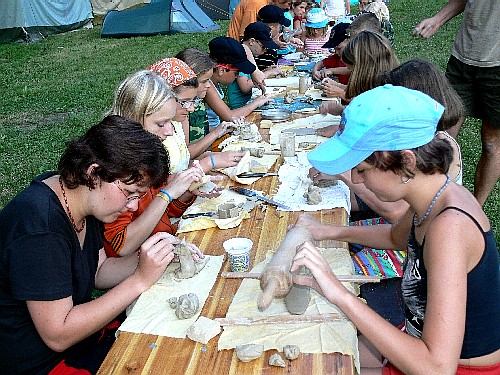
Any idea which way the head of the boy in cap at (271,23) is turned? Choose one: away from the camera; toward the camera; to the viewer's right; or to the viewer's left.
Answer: to the viewer's right

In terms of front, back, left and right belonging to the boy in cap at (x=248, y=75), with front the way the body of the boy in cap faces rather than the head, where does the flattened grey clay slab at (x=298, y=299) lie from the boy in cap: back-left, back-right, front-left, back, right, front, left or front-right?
right

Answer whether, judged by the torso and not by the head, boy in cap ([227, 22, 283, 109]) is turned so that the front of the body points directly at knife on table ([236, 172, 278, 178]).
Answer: no

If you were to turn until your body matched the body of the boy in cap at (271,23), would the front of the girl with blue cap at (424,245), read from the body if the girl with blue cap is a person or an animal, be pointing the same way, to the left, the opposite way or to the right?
the opposite way

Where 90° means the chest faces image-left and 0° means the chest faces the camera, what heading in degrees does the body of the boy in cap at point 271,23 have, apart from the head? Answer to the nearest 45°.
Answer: approximately 270°

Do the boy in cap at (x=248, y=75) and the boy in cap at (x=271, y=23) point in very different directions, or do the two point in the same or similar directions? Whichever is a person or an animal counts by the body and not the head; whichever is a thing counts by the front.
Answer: same or similar directions

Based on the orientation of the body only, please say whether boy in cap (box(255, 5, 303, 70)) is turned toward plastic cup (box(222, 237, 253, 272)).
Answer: no

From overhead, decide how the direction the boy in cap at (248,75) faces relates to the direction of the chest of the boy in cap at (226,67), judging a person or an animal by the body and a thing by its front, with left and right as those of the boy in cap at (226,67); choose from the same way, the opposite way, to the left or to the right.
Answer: the same way

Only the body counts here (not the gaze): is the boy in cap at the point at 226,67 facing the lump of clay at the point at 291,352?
no

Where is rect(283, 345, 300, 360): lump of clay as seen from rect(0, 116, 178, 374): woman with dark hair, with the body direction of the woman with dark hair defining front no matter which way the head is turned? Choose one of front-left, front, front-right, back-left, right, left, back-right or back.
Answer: front-right

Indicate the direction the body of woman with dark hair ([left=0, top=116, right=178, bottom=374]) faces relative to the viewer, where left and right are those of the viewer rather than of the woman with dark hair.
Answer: facing to the right of the viewer

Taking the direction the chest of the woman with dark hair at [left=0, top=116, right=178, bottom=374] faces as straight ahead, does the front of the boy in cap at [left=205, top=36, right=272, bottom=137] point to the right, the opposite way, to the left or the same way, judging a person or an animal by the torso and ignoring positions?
the same way

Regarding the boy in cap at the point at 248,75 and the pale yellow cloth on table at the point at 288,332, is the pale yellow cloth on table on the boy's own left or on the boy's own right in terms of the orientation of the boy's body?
on the boy's own right

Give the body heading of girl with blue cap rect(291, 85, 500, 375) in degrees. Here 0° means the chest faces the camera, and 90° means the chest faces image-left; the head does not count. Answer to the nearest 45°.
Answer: approximately 90°

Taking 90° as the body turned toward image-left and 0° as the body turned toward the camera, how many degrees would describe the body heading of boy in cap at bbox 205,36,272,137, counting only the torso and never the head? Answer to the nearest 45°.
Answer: approximately 270°

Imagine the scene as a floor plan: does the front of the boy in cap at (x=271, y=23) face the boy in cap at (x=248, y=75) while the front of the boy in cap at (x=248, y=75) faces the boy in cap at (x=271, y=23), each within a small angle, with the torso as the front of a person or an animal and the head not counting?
no

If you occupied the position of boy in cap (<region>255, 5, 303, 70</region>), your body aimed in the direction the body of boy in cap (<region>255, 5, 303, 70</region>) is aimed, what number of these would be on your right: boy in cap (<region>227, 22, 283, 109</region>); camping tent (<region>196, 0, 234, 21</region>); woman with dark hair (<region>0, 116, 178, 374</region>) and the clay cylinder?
3

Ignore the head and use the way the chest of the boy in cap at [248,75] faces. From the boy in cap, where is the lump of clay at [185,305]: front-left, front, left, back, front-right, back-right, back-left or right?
right

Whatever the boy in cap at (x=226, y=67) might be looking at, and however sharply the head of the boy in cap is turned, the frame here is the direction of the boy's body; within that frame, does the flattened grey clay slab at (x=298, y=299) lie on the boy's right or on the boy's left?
on the boy's right

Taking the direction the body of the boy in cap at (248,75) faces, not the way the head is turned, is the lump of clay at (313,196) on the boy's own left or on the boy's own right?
on the boy's own right

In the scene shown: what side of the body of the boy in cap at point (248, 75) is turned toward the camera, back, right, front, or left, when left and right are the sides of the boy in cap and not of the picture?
right

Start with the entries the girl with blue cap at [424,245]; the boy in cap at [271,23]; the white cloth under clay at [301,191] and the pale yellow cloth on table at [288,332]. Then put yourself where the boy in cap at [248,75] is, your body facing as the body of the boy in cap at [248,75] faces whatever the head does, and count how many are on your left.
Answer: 1

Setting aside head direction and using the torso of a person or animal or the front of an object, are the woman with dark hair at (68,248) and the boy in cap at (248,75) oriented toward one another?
no
